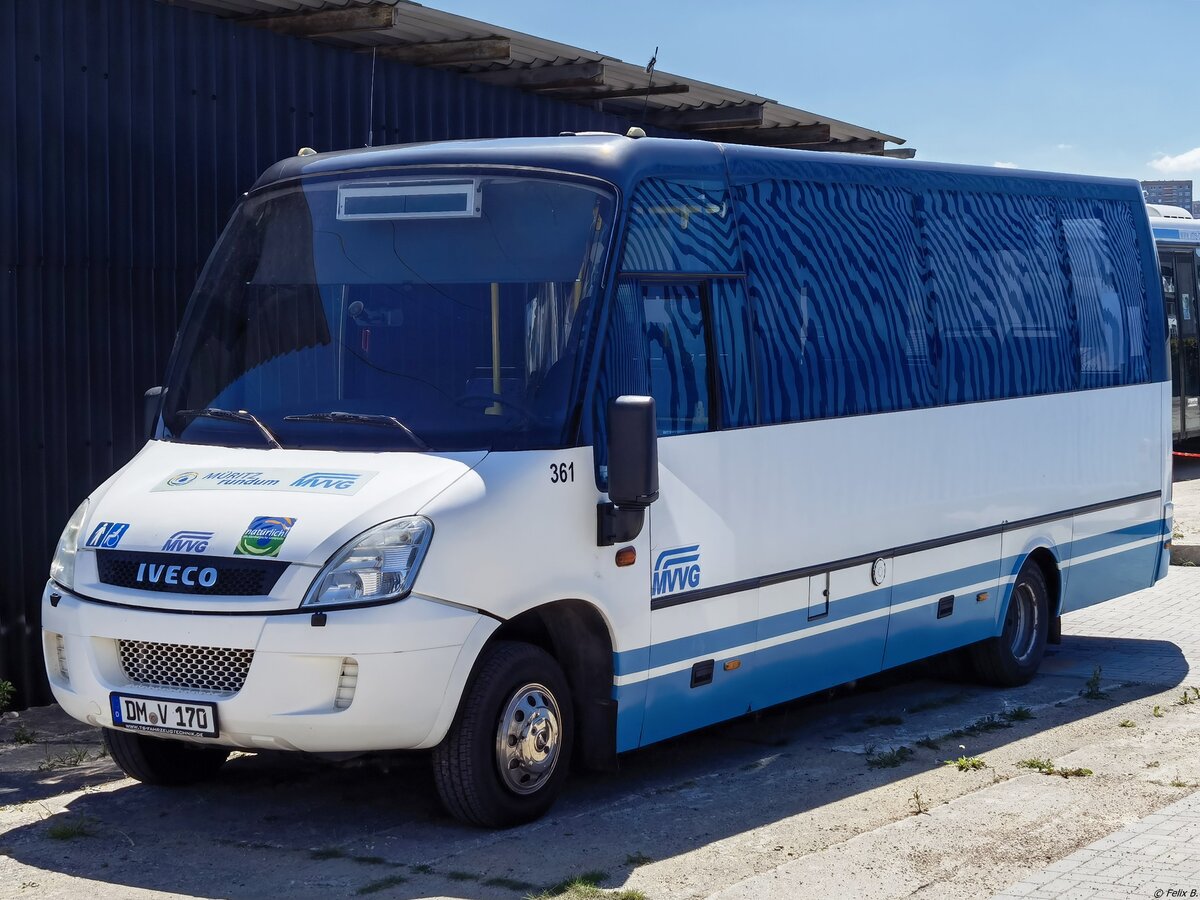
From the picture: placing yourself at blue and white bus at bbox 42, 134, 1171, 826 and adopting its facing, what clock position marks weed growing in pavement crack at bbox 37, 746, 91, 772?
The weed growing in pavement crack is roughly at 2 o'clock from the blue and white bus.

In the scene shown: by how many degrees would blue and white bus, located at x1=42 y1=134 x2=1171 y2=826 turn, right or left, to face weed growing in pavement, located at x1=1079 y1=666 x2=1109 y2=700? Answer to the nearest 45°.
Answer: approximately 180°

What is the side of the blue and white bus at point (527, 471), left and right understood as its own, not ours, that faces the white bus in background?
back

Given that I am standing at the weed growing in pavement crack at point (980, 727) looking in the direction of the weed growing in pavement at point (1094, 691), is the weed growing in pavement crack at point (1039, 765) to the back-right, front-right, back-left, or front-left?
back-right

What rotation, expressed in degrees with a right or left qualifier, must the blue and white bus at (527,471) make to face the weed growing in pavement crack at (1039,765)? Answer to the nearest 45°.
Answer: approximately 135° to its left

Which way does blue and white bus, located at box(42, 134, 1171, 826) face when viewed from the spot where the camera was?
facing the viewer and to the left of the viewer

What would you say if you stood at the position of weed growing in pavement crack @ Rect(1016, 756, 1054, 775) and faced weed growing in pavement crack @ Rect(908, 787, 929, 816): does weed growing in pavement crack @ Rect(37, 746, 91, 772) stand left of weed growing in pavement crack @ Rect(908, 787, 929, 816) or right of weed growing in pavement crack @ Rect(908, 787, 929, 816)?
right

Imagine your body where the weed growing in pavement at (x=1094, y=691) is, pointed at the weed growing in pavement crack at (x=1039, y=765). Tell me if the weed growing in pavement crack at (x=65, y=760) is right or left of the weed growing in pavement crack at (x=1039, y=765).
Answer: right
